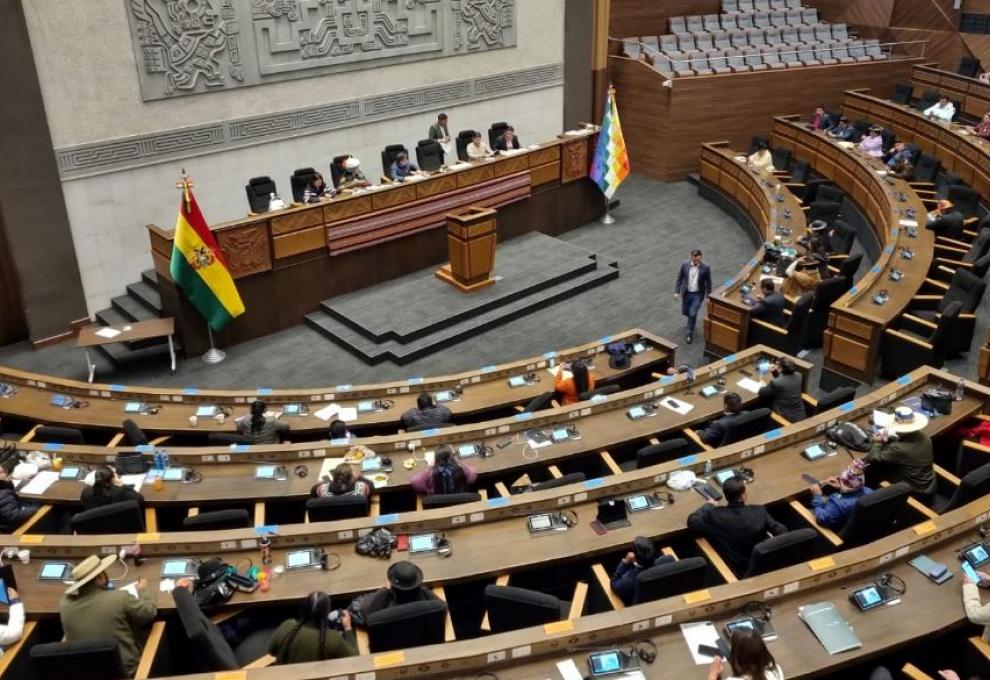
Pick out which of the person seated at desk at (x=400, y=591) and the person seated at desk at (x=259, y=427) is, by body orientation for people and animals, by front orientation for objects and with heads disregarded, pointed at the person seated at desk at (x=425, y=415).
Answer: the person seated at desk at (x=400, y=591)

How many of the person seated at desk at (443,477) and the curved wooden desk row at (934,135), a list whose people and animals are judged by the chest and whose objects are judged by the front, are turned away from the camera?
1

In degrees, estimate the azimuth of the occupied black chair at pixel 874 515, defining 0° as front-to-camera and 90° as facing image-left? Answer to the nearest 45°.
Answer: approximately 135°

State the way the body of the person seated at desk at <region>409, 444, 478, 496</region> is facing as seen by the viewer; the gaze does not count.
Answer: away from the camera

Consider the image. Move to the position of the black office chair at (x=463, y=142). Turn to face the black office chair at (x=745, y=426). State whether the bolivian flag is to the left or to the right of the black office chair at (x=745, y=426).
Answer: right

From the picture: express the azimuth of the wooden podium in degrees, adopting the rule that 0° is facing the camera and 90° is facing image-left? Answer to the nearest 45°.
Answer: approximately 315°

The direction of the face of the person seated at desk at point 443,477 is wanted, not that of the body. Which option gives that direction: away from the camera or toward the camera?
away from the camera

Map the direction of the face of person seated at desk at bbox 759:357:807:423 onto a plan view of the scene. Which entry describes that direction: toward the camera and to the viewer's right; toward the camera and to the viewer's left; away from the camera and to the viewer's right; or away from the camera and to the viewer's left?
away from the camera and to the viewer's left

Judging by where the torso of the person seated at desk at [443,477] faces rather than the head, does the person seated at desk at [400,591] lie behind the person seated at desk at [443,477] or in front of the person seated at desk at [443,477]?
behind

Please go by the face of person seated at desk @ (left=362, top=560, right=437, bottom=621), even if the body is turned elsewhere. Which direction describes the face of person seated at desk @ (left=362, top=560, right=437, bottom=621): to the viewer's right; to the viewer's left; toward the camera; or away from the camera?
away from the camera

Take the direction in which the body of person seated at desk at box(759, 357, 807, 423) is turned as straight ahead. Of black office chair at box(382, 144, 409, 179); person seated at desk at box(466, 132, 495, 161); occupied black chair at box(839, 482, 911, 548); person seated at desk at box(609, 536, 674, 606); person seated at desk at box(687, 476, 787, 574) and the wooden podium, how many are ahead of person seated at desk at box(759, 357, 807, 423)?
3

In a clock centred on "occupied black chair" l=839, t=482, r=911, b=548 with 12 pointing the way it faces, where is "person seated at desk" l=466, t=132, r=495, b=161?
The person seated at desk is roughly at 12 o'clock from the occupied black chair.
